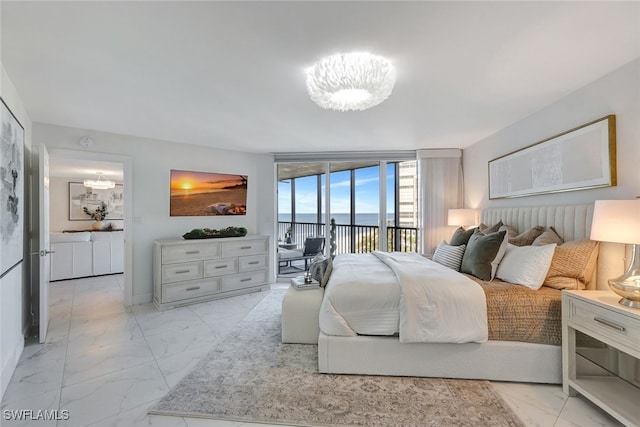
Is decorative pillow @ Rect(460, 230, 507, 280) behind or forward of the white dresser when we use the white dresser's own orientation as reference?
forward

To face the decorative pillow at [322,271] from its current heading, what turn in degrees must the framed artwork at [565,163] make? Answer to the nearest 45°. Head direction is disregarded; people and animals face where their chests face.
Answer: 0° — it already faces it

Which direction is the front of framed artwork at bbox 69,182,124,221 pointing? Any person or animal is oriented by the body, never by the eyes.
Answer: toward the camera

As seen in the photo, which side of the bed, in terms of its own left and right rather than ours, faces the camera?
left

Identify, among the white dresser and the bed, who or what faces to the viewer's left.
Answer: the bed

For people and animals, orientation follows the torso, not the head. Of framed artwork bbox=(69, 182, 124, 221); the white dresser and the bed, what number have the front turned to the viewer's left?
1

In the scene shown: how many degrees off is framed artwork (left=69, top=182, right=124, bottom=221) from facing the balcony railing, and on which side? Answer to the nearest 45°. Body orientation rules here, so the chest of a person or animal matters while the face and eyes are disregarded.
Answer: approximately 45° to its left

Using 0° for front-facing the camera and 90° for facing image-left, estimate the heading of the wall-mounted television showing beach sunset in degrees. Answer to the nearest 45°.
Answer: approximately 315°

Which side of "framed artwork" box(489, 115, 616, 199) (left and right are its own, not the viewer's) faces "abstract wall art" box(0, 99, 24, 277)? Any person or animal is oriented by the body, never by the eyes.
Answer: front

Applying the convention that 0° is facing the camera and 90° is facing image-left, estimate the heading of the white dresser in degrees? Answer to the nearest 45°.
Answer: approximately 315°

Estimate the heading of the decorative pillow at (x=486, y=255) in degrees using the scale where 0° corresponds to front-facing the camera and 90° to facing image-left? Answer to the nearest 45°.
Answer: approximately 45°

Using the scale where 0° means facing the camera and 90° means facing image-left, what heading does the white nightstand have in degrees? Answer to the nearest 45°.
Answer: approximately 45°

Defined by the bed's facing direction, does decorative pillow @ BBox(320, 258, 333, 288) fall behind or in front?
in front
